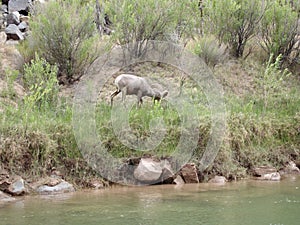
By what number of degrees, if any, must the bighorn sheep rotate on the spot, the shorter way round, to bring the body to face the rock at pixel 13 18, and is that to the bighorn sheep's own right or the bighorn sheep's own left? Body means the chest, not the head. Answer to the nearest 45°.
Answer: approximately 135° to the bighorn sheep's own left

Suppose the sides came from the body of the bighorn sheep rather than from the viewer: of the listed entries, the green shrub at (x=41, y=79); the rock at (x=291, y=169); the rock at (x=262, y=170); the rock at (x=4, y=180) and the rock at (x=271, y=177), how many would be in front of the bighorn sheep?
3

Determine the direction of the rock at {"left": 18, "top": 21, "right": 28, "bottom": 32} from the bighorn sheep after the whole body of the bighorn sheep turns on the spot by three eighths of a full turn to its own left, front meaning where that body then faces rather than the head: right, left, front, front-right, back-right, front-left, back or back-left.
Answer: front

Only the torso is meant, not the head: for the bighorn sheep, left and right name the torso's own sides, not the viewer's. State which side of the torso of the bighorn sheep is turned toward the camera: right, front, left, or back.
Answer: right

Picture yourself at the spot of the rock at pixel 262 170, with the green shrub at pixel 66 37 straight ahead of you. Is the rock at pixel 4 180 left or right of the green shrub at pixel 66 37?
left

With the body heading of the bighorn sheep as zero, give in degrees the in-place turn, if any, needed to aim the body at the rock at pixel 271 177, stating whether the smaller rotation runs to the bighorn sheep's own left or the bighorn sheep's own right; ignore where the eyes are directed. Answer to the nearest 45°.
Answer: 0° — it already faces it

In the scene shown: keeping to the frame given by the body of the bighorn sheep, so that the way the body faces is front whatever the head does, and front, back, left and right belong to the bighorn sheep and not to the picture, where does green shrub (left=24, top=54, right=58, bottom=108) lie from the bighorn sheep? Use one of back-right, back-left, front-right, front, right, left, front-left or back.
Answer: back

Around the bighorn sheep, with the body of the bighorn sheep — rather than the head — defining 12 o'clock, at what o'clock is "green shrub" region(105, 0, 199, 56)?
The green shrub is roughly at 9 o'clock from the bighorn sheep.

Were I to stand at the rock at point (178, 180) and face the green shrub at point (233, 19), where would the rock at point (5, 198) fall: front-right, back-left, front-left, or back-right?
back-left
